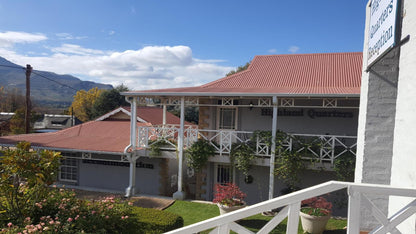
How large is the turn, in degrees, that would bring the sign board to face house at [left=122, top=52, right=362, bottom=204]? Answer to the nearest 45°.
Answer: approximately 90° to its right

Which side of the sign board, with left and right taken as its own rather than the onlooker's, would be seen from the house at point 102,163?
right

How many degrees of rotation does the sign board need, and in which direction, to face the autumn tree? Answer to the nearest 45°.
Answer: approximately 90° to its right

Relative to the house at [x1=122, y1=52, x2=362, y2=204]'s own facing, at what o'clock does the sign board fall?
The sign board is roughly at 12 o'clock from the house.

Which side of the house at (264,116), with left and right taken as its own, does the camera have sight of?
front

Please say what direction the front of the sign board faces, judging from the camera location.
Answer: facing the viewer and to the left of the viewer

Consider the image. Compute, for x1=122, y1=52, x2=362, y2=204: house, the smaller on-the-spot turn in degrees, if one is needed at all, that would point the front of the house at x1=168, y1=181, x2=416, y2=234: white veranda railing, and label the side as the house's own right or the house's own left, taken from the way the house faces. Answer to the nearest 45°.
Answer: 0° — it already faces it

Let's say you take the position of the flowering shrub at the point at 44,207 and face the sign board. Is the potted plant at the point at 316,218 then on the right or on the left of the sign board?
left

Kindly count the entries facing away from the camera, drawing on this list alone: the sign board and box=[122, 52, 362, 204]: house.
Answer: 0

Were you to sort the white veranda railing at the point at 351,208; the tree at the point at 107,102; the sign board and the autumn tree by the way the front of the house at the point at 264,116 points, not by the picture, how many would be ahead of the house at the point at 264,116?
2

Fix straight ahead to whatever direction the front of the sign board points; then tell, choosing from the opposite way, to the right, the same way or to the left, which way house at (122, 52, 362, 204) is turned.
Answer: to the left
